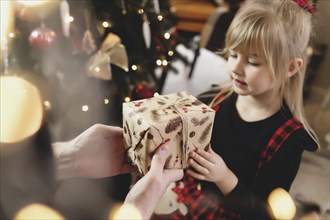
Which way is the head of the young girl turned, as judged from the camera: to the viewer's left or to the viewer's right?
to the viewer's left

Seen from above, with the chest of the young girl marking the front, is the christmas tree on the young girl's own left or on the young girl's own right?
on the young girl's own right

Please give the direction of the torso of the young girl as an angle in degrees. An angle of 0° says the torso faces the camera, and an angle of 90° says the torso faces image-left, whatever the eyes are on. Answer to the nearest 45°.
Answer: approximately 45°
